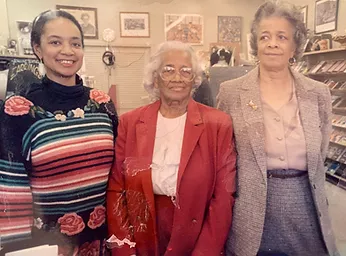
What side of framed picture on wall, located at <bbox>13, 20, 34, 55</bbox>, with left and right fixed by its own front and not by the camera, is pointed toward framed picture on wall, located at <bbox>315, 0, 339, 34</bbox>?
left

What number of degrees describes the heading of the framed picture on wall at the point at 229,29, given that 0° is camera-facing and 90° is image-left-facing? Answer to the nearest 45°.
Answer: approximately 0°
